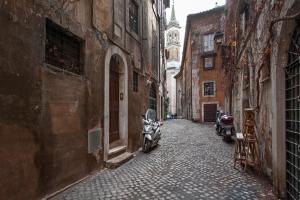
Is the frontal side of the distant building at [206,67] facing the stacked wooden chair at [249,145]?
yes

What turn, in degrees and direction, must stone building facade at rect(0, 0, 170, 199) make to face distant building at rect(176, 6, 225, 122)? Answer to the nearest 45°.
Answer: approximately 90° to its left

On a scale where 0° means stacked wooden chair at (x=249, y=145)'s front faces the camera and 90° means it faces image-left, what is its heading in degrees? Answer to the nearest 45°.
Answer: approximately 45°

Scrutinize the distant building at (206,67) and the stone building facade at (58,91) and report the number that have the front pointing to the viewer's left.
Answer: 0

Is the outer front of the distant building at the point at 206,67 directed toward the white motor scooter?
yes

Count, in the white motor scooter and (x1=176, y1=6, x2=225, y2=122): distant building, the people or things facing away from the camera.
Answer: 0

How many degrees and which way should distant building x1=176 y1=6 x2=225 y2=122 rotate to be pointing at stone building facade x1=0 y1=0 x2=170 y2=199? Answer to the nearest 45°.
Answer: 0° — it already faces it

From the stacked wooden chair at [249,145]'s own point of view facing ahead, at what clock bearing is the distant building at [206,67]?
The distant building is roughly at 4 o'clock from the stacked wooden chair.

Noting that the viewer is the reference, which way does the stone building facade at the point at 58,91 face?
facing the viewer and to the right of the viewer

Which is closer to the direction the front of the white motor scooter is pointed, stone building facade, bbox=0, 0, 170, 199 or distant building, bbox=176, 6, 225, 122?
the stone building facade

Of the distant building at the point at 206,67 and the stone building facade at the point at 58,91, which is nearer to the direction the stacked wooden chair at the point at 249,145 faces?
the stone building facade

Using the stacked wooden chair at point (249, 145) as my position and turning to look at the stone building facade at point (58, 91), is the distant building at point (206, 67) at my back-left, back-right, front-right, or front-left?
back-right
